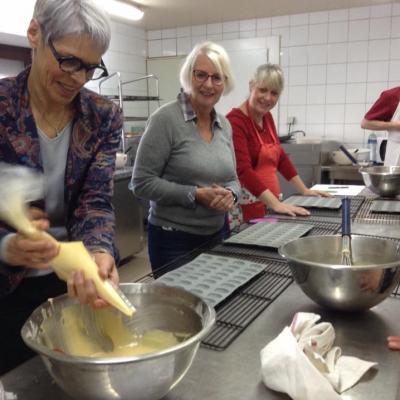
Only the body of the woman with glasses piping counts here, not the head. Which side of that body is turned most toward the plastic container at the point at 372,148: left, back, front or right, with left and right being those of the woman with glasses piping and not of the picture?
left

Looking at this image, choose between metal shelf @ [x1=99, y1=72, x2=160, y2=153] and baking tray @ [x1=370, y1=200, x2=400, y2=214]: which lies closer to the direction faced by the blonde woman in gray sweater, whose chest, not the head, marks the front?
the baking tray

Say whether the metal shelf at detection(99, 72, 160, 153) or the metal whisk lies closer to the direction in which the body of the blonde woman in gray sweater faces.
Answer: the metal whisk

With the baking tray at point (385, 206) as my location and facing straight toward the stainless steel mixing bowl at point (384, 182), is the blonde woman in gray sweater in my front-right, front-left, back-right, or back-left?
back-left

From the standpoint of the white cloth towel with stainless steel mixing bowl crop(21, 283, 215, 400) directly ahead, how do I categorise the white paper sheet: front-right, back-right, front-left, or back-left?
back-right

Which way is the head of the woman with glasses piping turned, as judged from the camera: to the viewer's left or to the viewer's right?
to the viewer's right

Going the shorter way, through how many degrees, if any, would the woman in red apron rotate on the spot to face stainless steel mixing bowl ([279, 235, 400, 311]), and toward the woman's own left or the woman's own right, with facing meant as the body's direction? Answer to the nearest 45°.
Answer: approximately 45° to the woman's own right

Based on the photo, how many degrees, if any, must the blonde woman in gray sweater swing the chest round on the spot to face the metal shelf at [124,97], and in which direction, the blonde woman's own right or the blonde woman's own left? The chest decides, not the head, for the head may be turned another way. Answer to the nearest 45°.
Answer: approximately 135° to the blonde woman's own left

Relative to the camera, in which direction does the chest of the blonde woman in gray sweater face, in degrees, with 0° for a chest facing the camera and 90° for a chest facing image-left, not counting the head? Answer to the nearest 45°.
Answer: approximately 315°
